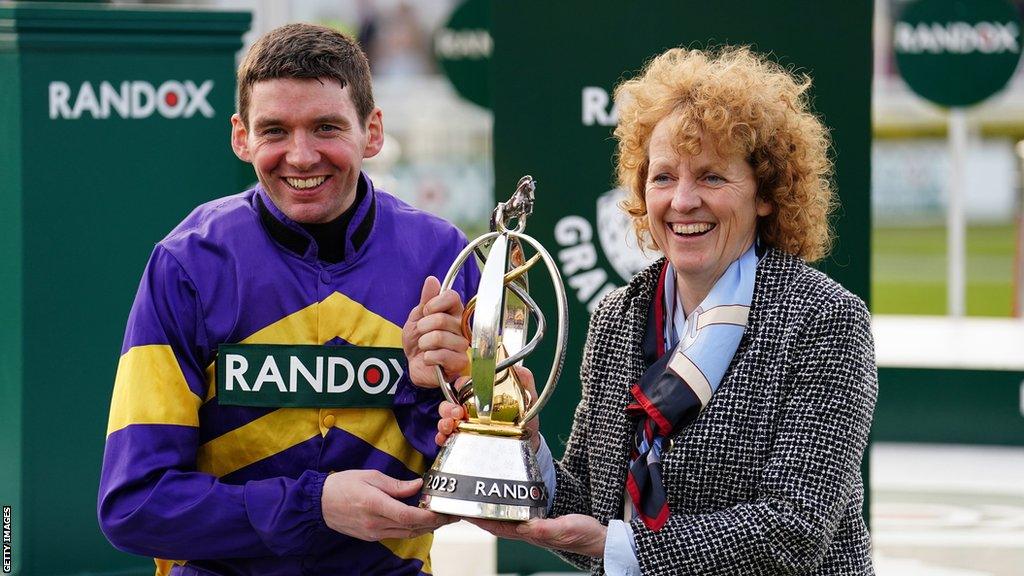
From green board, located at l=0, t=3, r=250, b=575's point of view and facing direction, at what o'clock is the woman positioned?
The woman is roughly at 11 o'clock from the green board.

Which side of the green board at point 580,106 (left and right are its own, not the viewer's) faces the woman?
front

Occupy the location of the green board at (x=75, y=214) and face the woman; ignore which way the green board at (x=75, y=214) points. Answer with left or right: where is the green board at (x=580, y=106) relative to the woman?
left

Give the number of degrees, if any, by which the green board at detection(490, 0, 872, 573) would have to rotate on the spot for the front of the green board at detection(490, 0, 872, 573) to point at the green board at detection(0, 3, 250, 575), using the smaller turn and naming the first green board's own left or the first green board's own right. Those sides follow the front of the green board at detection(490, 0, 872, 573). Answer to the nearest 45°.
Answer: approximately 90° to the first green board's own right

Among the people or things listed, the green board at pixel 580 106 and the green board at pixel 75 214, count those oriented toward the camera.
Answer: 2

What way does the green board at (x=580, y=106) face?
toward the camera

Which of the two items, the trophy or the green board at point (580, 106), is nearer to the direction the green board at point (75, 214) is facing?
the trophy

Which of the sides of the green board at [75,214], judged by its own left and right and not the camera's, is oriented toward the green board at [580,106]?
left

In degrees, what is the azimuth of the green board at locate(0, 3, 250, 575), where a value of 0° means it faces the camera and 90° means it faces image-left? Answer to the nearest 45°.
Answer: approximately 0°

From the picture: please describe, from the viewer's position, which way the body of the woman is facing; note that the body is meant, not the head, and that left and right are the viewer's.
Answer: facing the viewer and to the left of the viewer
